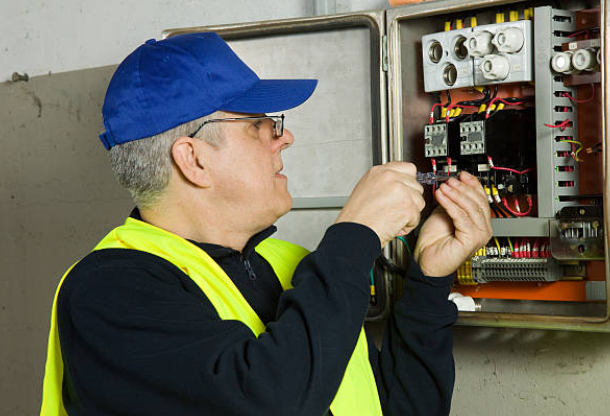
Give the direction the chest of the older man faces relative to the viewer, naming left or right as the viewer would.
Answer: facing the viewer and to the right of the viewer
